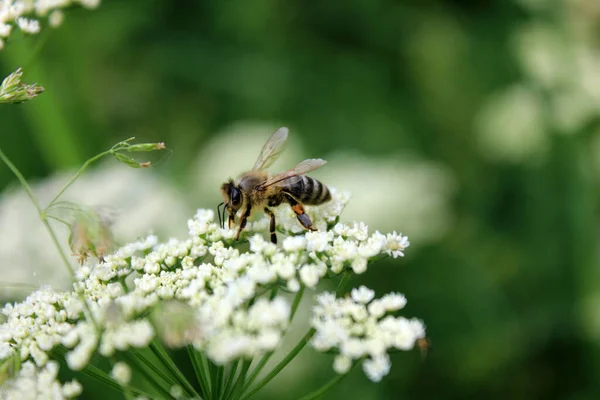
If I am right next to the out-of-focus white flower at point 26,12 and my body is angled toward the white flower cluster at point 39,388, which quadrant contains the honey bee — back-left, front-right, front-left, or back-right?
front-left

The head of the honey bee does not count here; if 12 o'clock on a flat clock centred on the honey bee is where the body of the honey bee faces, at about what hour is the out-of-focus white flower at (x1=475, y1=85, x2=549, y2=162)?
The out-of-focus white flower is roughly at 4 o'clock from the honey bee.

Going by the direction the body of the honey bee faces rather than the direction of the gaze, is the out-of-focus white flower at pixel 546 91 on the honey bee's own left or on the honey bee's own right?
on the honey bee's own right

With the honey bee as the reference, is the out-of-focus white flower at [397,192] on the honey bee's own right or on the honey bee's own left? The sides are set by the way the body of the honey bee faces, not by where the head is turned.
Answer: on the honey bee's own right

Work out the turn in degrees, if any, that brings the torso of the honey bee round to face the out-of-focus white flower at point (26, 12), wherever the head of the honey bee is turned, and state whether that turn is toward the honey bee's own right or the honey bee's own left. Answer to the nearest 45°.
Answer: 0° — it already faces it

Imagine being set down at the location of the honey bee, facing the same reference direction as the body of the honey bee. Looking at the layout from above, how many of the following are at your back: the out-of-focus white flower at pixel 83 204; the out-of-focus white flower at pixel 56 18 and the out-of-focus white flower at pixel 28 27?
0

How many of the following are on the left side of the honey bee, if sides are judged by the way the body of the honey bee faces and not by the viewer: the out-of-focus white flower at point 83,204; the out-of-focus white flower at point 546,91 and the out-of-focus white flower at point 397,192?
0

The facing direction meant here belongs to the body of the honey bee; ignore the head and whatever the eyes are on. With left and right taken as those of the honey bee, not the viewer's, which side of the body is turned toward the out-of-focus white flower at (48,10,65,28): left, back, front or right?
front

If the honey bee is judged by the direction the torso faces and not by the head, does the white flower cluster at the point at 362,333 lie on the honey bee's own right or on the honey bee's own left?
on the honey bee's own left

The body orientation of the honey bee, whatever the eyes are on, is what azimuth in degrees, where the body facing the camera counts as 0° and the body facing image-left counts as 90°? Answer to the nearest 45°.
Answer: approximately 90°
